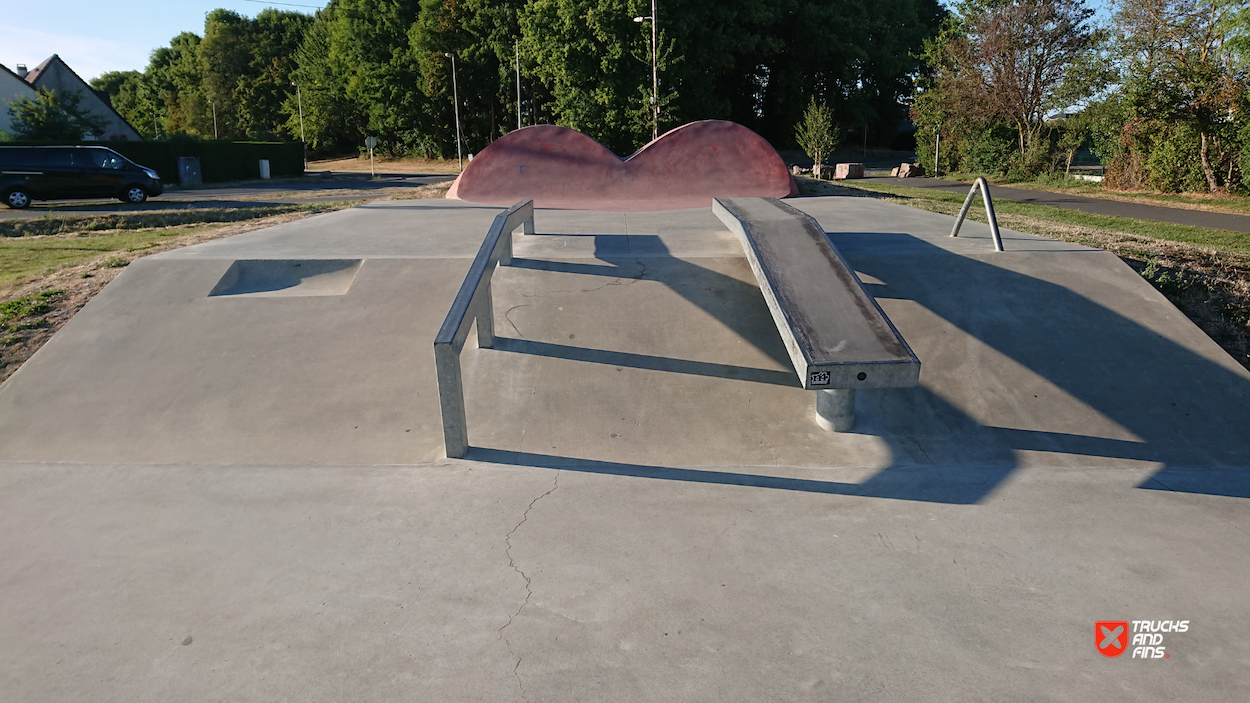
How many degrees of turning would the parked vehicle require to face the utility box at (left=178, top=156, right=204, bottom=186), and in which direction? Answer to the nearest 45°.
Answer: approximately 90° to its left

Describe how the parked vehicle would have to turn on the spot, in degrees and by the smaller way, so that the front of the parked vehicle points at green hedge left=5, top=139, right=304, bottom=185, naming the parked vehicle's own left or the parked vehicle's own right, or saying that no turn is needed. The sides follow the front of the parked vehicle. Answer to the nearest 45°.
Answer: approximately 90° to the parked vehicle's own left

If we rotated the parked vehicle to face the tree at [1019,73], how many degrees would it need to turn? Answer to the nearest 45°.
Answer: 0° — it already faces it

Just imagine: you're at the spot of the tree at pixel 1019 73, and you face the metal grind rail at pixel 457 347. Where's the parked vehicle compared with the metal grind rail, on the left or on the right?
right

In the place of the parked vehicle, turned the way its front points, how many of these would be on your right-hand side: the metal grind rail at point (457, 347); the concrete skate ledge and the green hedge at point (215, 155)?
2

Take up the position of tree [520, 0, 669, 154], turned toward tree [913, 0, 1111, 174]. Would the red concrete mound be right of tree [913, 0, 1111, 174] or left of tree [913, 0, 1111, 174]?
right

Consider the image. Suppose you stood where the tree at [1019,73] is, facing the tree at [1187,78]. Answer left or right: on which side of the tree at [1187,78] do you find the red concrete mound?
right

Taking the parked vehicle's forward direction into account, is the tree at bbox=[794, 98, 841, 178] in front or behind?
in front

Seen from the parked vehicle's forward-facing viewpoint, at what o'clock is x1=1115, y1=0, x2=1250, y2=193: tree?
The tree is roughly at 1 o'clock from the parked vehicle.

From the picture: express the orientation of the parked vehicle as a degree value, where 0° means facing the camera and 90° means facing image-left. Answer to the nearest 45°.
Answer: approximately 270°

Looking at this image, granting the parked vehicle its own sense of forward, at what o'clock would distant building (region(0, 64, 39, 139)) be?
The distant building is roughly at 9 o'clock from the parked vehicle.

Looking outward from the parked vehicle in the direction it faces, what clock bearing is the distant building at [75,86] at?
The distant building is roughly at 9 o'clock from the parked vehicle.
